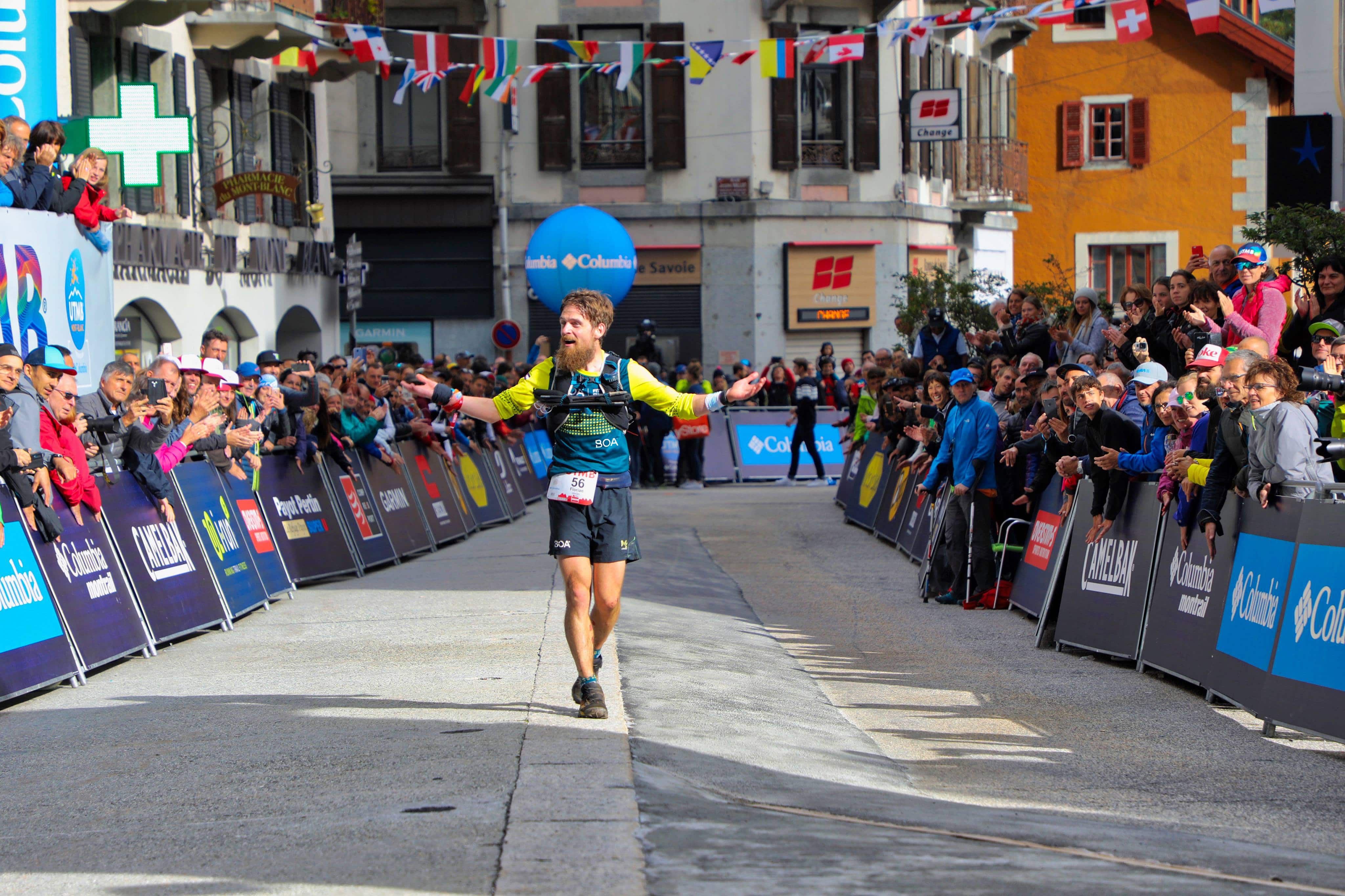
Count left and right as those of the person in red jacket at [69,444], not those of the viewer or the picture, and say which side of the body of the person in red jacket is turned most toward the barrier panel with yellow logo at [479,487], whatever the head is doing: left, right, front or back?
left

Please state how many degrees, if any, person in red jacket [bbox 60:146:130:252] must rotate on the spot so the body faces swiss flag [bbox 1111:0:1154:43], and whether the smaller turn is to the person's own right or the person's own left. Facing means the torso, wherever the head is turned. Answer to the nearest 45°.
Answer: approximately 45° to the person's own left

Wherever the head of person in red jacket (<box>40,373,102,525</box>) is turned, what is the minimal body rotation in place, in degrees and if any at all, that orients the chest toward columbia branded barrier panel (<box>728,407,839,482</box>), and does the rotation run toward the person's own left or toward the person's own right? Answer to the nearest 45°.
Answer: approximately 90° to the person's own left

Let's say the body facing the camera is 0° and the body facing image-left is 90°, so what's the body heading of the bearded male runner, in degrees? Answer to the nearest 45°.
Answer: approximately 0°

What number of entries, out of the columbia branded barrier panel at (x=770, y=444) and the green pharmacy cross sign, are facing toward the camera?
2

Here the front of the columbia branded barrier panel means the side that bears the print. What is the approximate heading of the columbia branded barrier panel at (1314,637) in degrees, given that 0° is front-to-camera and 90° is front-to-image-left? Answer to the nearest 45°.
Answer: approximately 45°

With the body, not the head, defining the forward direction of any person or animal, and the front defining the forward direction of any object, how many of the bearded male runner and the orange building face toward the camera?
2

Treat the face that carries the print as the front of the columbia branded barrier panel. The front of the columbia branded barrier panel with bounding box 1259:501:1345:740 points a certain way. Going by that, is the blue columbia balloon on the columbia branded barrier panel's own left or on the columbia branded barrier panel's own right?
on the columbia branded barrier panel's own right
